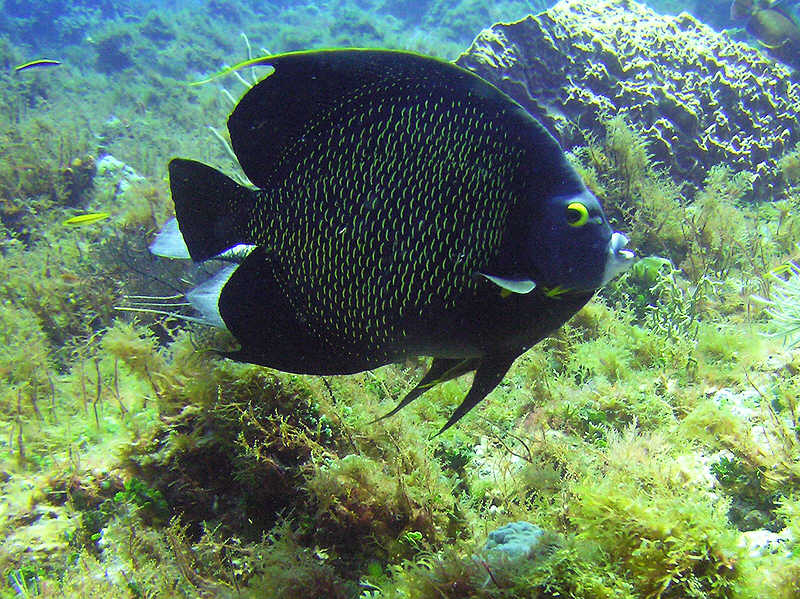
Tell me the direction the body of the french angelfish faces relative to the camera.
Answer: to the viewer's right

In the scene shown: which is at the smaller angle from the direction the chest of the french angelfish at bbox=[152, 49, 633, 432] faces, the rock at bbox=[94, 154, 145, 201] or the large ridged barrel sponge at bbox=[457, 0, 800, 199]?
the large ridged barrel sponge

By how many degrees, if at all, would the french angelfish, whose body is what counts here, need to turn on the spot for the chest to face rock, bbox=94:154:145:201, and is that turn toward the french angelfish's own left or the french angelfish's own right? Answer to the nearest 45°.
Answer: approximately 135° to the french angelfish's own left

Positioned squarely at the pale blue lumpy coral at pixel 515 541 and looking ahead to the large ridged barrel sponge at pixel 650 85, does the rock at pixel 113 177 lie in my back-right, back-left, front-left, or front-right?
front-left

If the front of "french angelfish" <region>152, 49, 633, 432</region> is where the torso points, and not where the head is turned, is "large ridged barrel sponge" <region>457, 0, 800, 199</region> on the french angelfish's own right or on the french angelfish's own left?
on the french angelfish's own left
